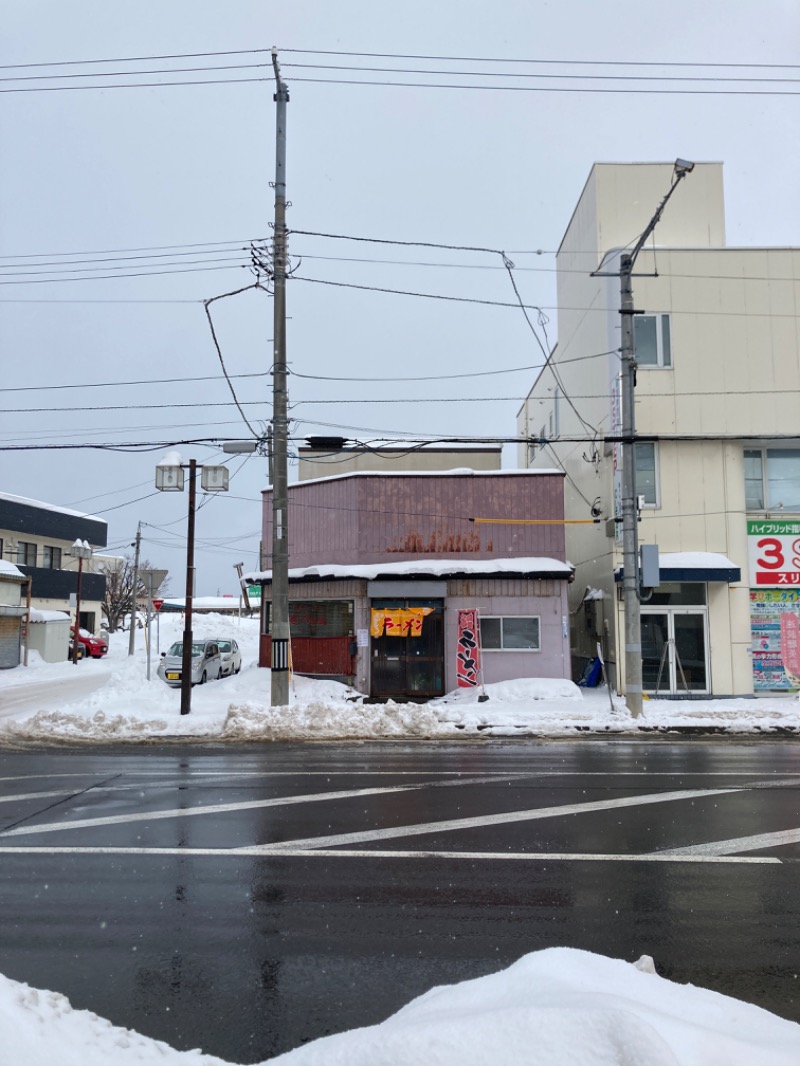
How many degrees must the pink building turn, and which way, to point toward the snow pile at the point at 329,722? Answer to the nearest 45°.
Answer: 0° — it already faces it

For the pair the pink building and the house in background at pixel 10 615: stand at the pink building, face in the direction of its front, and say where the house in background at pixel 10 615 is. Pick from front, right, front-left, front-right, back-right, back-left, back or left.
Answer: back-right

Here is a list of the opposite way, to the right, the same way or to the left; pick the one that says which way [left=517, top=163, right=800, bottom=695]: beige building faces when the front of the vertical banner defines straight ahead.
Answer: the same way

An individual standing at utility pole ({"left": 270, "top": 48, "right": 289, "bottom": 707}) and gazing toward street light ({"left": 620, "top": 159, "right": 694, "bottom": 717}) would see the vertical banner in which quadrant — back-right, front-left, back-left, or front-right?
front-left

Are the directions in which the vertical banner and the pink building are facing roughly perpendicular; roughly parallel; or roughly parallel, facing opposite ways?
roughly parallel

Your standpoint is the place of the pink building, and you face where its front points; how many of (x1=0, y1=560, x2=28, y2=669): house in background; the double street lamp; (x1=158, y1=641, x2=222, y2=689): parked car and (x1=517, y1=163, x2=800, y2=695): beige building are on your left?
1

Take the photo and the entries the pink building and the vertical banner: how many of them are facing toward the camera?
2

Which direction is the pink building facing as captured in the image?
toward the camera

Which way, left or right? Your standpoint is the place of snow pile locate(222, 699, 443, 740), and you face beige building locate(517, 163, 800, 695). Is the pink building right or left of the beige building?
left

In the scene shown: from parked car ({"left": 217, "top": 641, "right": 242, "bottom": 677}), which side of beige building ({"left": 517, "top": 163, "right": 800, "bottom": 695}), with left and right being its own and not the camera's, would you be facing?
right

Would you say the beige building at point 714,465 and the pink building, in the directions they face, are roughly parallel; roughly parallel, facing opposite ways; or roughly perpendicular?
roughly parallel

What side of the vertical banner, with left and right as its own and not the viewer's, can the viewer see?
front

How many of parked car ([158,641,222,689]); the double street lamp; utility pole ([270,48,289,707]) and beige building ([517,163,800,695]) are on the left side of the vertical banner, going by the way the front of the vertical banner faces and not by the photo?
1

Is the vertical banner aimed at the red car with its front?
no

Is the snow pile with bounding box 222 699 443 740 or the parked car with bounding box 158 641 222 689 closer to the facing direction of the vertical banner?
the snow pile

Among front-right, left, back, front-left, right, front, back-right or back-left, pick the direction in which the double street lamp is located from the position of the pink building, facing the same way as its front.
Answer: front-right

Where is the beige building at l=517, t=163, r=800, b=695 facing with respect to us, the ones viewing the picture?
facing the viewer

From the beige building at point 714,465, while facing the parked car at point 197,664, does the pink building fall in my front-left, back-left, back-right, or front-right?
front-left
